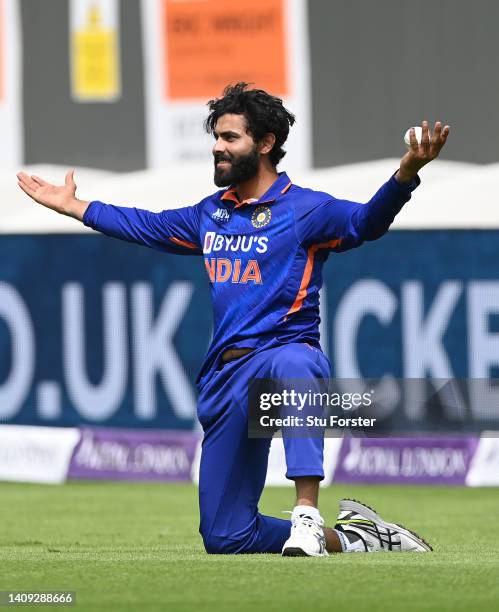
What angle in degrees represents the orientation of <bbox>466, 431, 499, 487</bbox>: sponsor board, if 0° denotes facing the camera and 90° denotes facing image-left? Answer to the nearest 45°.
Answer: approximately 0°

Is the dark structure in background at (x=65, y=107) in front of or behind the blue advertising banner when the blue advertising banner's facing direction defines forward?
behind

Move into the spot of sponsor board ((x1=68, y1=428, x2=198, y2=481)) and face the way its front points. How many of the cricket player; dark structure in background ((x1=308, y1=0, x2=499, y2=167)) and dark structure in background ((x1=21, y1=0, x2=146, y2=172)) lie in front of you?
1

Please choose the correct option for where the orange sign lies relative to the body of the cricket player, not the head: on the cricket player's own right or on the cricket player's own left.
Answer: on the cricket player's own right

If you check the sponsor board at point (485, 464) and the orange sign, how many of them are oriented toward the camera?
2

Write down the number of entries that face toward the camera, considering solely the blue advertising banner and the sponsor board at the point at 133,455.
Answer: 2

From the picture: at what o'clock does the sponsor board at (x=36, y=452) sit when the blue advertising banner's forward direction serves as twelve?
The sponsor board is roughly at 3 o'clock from the blue advertising banner.

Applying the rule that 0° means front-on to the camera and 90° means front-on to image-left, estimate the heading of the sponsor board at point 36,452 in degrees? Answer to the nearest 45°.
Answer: approximately 0°

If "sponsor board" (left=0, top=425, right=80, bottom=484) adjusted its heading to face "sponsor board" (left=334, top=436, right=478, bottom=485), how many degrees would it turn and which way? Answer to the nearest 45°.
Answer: approximately 90° to its left
